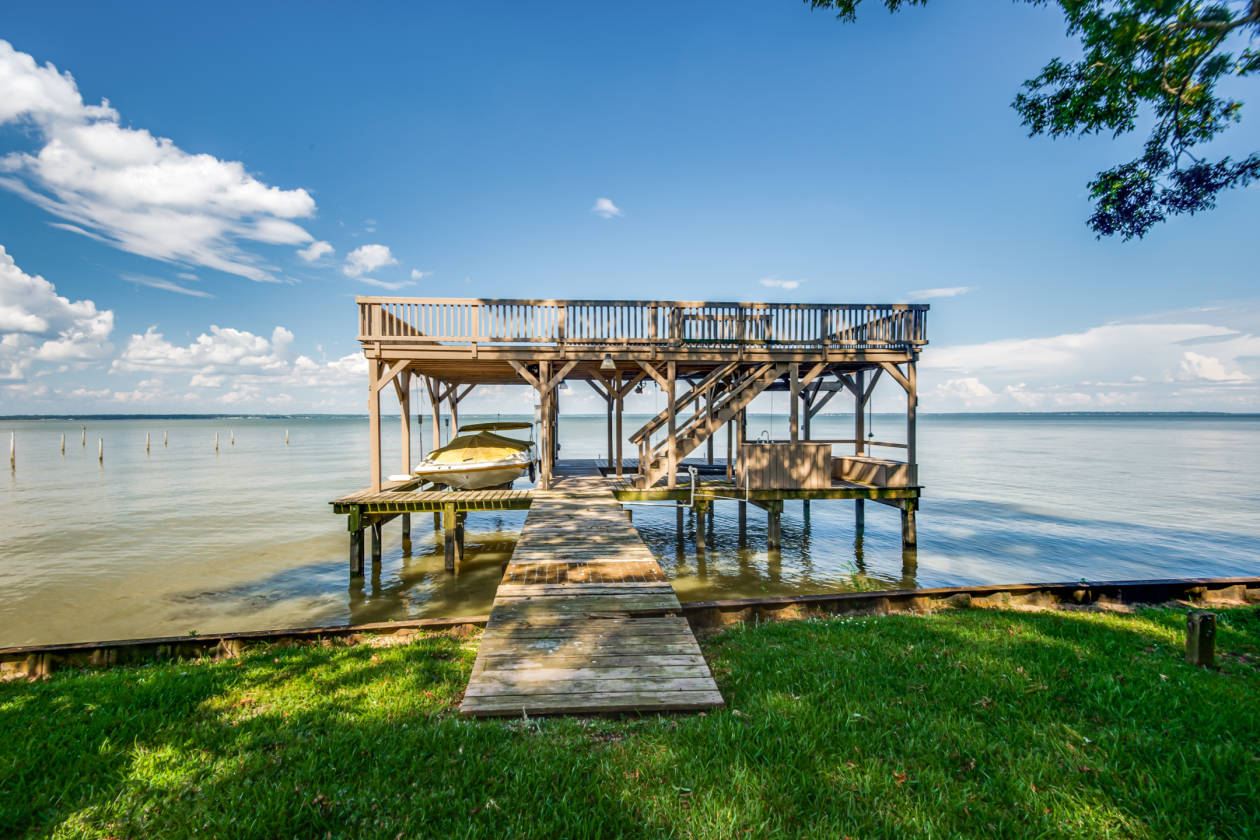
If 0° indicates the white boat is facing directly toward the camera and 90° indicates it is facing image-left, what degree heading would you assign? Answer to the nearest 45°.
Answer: approximately 45°

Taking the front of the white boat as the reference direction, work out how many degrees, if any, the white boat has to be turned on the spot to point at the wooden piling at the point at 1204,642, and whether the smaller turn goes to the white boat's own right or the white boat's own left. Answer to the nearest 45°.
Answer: approximately 90° to the white boat's own left
